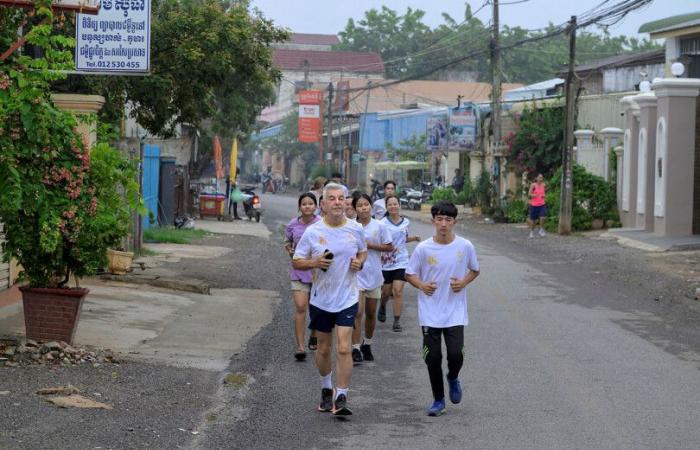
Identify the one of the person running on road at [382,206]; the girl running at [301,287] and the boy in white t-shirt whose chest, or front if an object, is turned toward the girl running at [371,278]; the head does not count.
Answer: the person running on road

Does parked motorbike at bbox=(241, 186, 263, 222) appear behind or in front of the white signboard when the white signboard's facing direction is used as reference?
behind

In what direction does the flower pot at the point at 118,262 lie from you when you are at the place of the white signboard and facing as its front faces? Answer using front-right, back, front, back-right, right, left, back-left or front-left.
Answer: back

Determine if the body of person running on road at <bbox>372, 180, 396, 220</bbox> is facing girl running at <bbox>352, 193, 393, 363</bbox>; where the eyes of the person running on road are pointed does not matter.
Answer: yes

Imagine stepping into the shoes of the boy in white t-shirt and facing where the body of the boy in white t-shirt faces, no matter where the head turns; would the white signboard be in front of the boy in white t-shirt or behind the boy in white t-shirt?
behind

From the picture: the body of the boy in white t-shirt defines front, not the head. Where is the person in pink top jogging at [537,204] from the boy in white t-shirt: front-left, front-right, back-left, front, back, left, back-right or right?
back

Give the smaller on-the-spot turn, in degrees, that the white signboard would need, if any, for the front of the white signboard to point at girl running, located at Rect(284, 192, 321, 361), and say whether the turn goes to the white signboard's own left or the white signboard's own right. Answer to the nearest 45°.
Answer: approximately 45° to the white signboard's own left

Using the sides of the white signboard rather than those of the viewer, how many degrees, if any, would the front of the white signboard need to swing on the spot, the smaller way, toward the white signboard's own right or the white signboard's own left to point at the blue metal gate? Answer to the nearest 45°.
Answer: approximately 180°

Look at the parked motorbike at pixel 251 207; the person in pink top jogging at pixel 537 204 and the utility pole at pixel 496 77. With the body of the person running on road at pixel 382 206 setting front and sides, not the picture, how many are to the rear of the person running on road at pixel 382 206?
3

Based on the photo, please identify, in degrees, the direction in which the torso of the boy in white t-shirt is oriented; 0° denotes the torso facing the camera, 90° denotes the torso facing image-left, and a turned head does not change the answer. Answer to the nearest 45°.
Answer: approximately 0°

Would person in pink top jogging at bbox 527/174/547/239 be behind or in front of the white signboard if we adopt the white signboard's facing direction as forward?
behind
